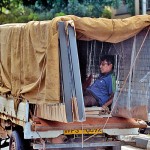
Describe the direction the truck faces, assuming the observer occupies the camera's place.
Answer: facing away from the viewer and to the left of the viewer
